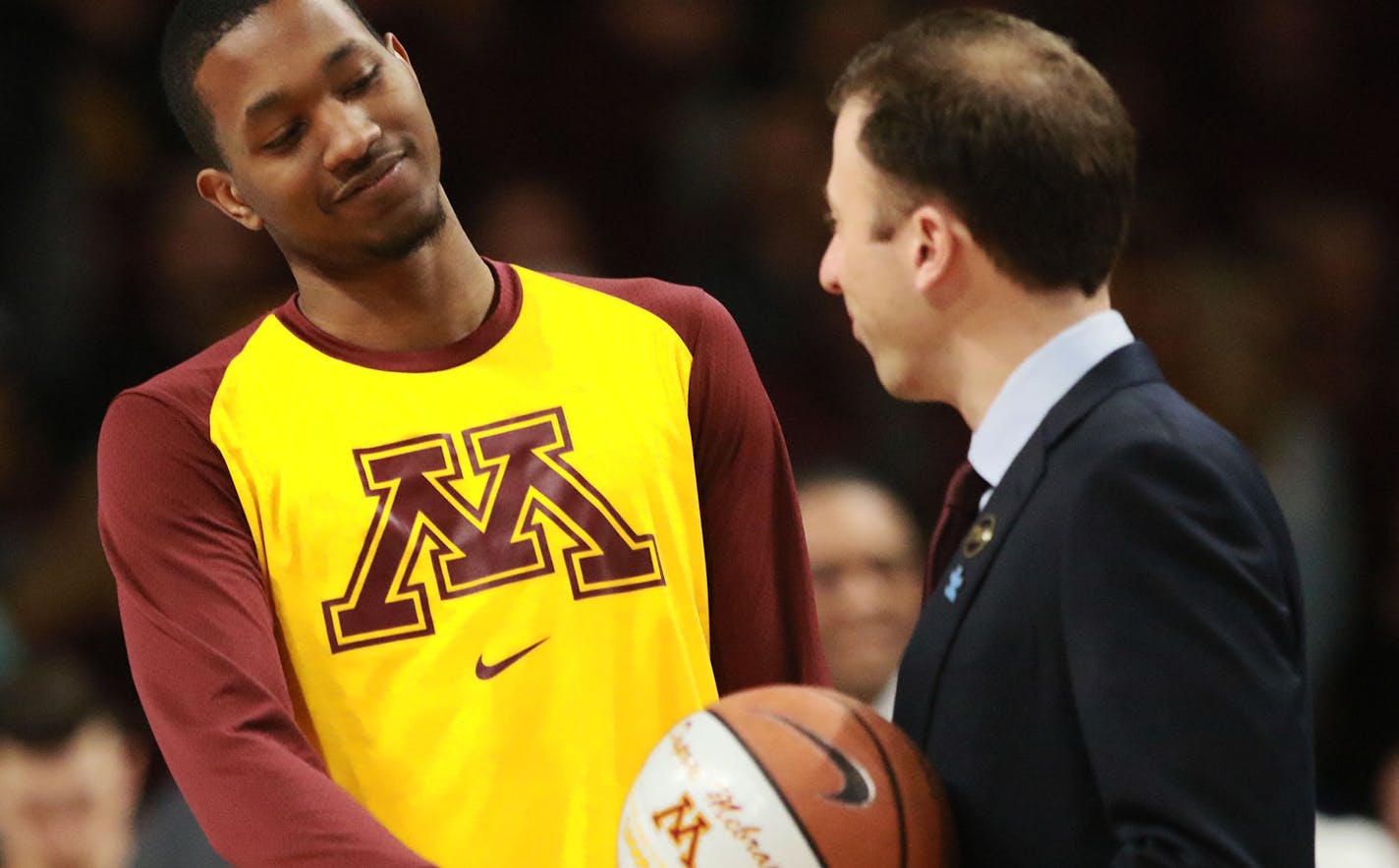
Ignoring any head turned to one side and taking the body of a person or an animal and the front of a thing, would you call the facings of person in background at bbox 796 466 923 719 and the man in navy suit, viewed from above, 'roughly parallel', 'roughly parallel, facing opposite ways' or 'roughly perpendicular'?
roughly perpendicular

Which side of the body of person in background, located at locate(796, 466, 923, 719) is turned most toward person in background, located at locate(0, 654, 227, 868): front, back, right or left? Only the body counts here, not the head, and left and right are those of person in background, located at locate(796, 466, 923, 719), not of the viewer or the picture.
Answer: right

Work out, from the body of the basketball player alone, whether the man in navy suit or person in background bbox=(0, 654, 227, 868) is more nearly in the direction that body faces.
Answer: the man in navy suit

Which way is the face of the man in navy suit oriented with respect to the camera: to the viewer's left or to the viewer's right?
to the viewer's left

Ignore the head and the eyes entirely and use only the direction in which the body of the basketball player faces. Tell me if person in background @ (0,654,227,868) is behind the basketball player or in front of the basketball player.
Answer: behind

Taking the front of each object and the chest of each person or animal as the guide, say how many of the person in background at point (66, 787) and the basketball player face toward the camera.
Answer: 2

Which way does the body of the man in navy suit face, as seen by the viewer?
to the viewer's left
